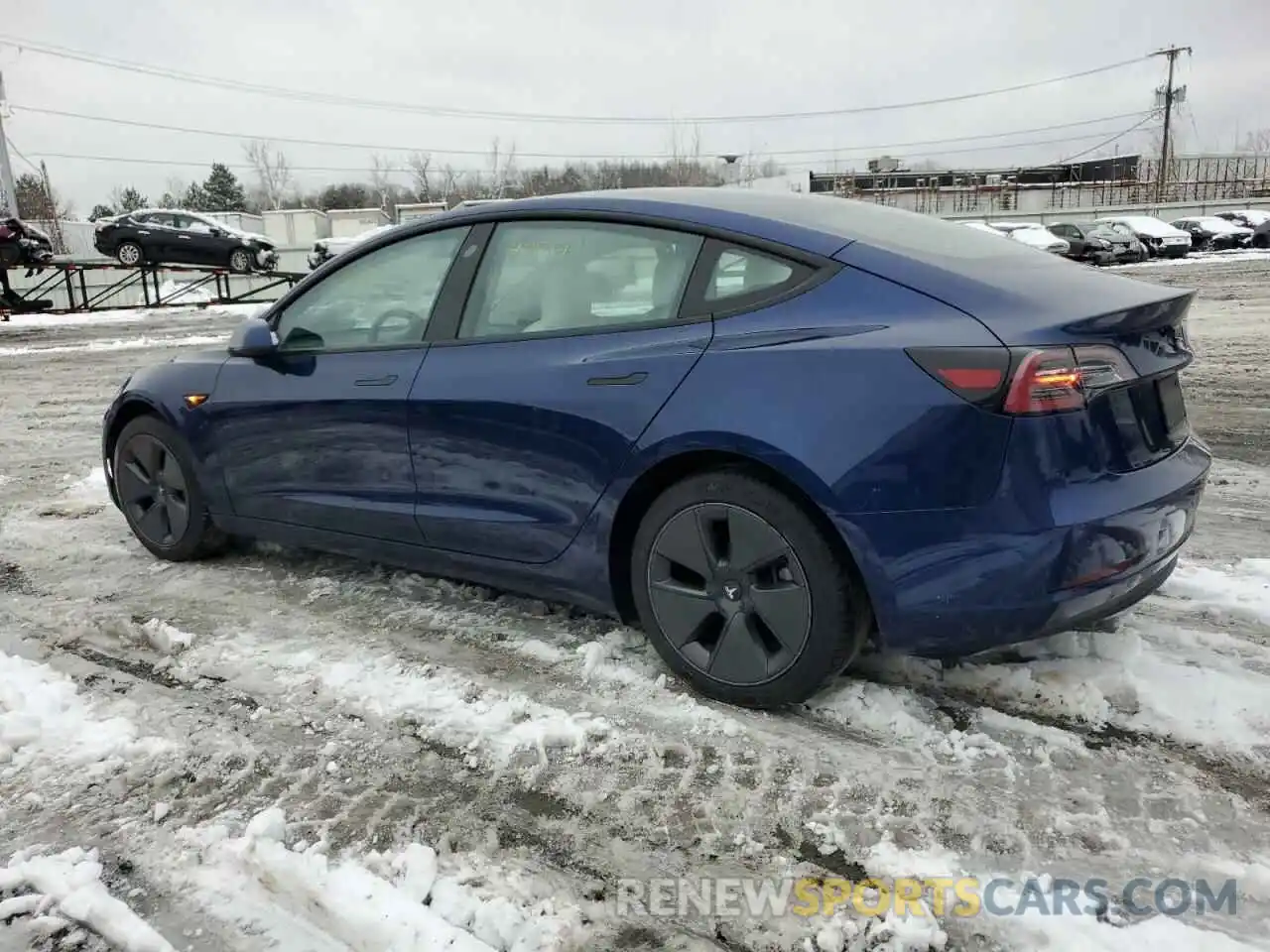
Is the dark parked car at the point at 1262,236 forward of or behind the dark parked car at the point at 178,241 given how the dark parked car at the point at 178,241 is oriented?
forward

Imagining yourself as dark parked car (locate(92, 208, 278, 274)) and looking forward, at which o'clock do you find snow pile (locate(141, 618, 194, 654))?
The snow pile is roughly at 3 o'clock from the dark parked car.

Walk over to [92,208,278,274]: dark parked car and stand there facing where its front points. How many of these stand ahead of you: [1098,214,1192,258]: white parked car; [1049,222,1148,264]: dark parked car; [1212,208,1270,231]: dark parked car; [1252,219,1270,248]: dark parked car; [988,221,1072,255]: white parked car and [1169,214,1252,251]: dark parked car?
6

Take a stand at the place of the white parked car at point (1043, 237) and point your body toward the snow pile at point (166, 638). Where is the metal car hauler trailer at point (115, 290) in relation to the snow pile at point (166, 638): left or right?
right

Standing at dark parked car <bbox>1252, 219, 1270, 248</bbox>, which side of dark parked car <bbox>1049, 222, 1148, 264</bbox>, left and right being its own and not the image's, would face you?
left

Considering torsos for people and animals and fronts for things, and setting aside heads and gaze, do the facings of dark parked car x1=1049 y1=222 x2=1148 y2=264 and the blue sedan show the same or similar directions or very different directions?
very different directions

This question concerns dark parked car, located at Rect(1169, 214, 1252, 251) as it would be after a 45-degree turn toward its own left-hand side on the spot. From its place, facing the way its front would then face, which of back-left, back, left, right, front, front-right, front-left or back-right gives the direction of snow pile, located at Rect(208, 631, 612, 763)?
right

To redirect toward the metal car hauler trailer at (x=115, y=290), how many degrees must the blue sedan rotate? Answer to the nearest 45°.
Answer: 0° — it already faces it

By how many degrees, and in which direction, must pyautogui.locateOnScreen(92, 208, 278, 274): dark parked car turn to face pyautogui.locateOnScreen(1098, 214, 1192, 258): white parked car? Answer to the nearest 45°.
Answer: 0° — it already faces it

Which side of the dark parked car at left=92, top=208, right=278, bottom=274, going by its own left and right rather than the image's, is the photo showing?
right

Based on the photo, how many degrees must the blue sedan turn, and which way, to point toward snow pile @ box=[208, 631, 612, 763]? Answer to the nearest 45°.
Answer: approximately 45° to its left

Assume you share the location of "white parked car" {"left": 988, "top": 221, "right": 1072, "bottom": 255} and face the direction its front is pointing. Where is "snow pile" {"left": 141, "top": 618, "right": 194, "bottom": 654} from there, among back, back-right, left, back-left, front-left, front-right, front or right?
front-right

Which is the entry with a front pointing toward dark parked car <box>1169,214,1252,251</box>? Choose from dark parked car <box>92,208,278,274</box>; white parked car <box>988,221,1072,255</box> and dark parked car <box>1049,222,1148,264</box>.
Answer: dark parked car <box>92,208,278,274</box>

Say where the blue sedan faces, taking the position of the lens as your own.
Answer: facing away from the viewer and to the left of the viewer

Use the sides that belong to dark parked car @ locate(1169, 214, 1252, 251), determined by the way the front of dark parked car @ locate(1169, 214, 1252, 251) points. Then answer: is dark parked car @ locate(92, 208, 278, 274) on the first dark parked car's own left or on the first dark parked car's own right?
on the first dark parked car's own right
